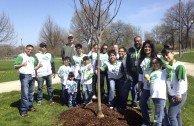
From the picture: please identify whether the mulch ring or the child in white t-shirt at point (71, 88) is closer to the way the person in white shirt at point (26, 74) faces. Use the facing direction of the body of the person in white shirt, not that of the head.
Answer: the mulch ring

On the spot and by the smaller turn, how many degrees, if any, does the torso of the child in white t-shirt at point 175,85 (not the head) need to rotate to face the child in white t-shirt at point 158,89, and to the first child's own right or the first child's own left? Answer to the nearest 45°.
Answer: approximately 90° to the first child's own right

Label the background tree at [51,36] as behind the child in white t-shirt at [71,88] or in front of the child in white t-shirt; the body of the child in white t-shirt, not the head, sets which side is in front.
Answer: behind

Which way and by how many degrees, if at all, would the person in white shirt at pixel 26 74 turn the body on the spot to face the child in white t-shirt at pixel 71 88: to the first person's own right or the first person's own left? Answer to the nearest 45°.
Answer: approximately 45° to the first person's own left

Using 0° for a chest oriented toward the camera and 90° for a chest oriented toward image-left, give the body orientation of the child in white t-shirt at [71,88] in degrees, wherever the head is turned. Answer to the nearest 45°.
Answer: approximately 0°

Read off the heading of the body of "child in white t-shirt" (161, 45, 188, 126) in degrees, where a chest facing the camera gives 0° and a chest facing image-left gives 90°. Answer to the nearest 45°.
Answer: approximately 45°

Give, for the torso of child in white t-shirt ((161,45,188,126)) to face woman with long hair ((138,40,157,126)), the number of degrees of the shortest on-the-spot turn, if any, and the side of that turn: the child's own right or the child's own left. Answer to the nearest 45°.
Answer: approximately 90° to the child's own right
